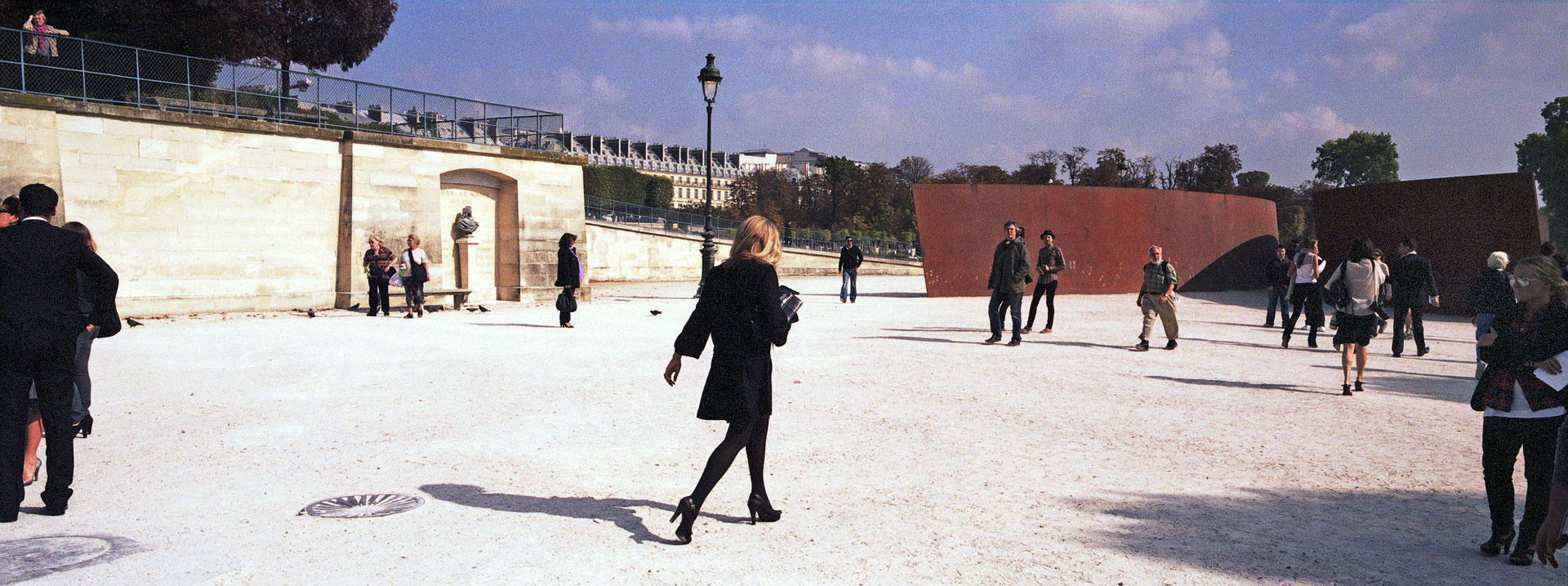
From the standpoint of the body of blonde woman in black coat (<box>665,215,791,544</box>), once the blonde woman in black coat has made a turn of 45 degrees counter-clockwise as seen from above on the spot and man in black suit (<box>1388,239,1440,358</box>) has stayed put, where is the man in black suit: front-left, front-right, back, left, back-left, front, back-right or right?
front-right

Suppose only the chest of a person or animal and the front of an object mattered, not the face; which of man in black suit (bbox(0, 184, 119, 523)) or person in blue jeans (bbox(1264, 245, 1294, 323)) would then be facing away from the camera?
the man in black suit

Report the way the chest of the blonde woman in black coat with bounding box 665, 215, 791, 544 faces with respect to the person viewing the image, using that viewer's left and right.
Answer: facing away from the viewer and to the right of the viewer

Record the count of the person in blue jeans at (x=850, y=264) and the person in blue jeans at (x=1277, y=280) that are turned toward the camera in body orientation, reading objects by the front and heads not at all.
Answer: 2

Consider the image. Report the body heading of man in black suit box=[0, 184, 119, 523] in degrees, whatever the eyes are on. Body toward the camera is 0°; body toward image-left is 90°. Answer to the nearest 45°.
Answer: approximately 180°

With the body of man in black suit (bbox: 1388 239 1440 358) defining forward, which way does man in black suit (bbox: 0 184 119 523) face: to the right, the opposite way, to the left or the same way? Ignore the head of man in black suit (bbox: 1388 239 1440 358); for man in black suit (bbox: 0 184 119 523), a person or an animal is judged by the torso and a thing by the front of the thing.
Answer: to the left

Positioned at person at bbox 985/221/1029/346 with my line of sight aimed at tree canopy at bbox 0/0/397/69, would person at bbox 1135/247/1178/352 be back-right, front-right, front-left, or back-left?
back-right

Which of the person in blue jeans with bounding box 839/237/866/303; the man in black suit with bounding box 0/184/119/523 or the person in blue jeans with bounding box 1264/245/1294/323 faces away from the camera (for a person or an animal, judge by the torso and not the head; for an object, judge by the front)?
the man in black suit

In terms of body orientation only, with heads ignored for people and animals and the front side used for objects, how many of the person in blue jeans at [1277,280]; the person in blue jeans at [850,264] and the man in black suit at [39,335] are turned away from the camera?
1

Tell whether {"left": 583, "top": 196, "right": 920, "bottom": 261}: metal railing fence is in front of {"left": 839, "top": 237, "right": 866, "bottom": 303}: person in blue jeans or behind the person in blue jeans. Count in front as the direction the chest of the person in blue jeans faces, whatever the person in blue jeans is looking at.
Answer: behind

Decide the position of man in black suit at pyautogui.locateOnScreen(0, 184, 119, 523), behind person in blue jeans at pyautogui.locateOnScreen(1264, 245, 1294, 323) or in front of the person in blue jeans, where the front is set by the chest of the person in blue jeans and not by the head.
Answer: in front

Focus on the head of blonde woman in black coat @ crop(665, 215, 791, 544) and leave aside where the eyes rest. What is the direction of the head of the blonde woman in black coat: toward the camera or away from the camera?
away from the camera
